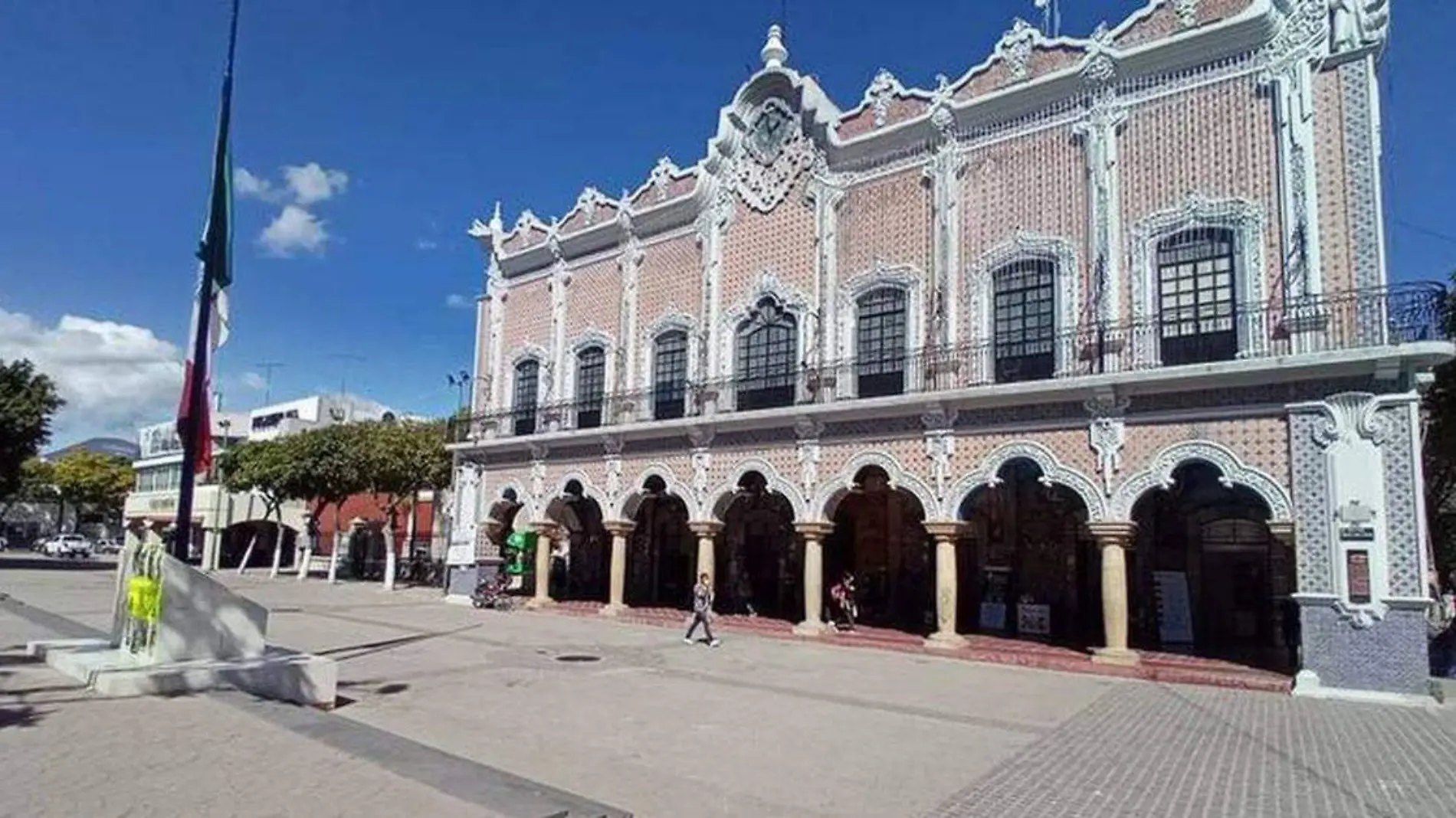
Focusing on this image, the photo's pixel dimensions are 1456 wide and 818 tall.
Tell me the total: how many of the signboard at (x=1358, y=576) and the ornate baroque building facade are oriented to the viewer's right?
0

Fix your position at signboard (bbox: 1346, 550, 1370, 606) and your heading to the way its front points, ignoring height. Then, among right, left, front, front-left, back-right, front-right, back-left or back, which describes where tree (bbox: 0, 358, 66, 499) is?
right

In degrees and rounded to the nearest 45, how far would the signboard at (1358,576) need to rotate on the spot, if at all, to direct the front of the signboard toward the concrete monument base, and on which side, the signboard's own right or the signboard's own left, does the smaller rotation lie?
approximately 45° to the signboard's own right

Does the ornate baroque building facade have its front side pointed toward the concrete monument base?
yes

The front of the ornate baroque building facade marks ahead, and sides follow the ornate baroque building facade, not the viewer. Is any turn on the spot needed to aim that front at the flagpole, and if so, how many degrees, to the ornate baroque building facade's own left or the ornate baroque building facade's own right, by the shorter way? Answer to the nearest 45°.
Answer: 0° — it already faces it

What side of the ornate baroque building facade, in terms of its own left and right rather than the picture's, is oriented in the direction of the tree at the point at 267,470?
right

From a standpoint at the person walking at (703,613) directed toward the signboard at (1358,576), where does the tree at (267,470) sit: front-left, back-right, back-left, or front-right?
back-left

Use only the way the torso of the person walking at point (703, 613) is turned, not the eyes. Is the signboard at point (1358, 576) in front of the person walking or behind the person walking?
in front

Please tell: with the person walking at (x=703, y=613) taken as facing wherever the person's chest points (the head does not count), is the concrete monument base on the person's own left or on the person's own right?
on the person's own right

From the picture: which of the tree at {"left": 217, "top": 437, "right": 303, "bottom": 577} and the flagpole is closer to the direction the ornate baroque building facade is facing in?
the flagpole
